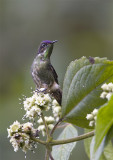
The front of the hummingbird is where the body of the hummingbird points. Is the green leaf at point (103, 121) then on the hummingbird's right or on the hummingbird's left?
on the hummingbird's left

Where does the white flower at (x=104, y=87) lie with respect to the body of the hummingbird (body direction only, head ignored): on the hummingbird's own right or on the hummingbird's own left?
on the hummingbird's own left

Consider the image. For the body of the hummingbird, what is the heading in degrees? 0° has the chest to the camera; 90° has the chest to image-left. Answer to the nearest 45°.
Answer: approximately 45°
